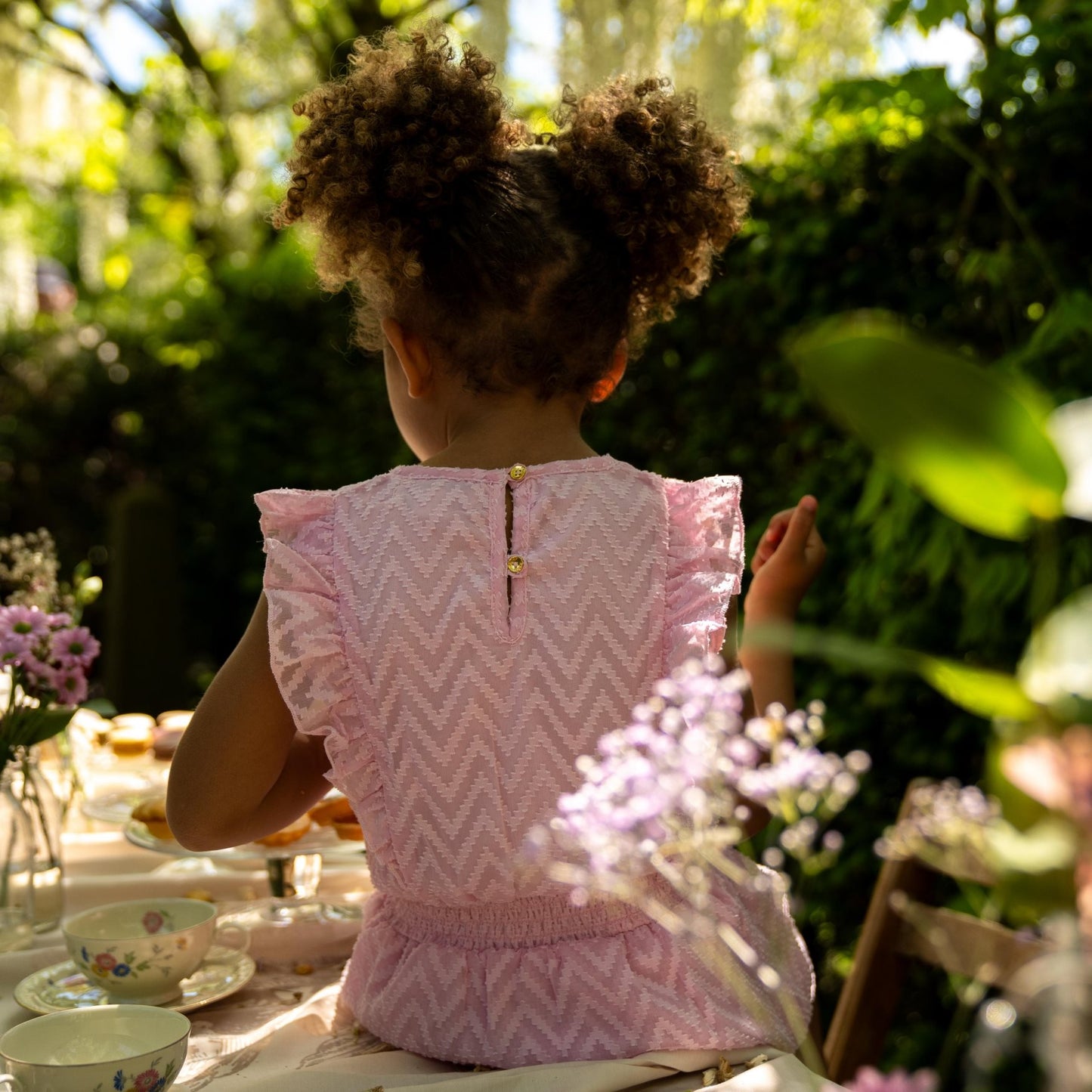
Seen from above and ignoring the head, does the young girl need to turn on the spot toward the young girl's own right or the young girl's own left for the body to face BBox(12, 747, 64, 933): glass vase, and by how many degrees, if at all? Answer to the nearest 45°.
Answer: approximately 45° to the young girl's own left

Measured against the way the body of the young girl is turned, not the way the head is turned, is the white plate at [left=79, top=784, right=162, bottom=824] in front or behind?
in front

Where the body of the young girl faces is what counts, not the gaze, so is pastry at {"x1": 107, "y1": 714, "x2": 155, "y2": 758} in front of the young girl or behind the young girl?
in front

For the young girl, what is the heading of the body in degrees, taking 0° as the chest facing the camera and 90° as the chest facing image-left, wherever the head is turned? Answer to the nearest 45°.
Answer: approximately 180°

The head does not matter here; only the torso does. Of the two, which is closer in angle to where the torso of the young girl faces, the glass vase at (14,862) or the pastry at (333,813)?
the pastry

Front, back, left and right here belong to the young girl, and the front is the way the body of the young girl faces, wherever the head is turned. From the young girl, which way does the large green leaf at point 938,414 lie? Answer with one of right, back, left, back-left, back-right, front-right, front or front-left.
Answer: back

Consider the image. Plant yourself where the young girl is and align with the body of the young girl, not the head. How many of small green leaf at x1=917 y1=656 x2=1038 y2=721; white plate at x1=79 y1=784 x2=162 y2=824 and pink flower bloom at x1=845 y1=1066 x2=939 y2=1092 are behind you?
2
